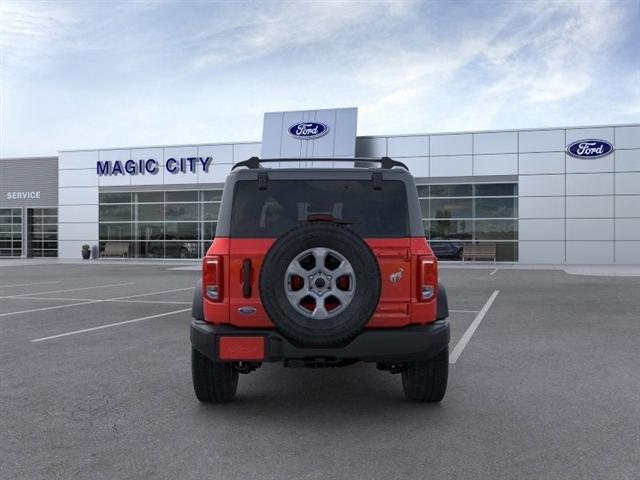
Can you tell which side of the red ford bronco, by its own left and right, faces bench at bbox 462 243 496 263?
front

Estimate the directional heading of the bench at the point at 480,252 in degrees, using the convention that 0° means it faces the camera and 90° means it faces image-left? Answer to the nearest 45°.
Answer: approximately 0°

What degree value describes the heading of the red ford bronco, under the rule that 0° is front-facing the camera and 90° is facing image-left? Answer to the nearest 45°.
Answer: approximately 180°

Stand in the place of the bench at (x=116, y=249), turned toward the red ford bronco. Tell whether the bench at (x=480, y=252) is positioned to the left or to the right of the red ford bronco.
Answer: left

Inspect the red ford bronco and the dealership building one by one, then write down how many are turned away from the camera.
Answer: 1

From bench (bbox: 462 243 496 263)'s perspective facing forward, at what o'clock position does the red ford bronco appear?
The red ford bronco is roughly at 12 o'clock from the bench.

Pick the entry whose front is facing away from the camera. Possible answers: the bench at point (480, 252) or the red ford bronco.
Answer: the red ford bronco

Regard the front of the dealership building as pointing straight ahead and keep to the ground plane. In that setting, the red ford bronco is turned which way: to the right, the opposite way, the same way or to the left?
the opposite way

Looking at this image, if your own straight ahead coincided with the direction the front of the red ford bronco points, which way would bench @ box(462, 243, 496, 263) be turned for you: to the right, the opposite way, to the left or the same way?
the opposite way

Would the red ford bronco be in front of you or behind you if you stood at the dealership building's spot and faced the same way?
in front

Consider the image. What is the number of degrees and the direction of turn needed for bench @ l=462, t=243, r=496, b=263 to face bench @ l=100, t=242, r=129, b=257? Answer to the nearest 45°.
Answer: approximately 90° to its right

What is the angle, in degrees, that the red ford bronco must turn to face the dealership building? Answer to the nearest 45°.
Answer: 0° — it already faces it
